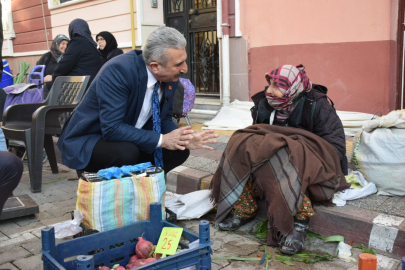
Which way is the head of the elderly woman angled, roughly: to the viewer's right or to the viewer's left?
to the viewer's left

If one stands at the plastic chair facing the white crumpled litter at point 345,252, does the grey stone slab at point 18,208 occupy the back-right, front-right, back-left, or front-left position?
front-right

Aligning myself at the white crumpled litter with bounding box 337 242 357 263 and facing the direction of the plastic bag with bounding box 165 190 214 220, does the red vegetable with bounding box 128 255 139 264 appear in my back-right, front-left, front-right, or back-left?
front-left

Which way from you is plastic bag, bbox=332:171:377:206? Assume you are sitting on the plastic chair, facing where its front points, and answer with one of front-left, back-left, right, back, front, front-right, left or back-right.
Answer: left

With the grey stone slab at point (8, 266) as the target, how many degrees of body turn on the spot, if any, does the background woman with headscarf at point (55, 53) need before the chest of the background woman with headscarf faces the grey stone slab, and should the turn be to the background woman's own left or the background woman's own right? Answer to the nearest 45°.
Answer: approximately 45° to the background woman's own right

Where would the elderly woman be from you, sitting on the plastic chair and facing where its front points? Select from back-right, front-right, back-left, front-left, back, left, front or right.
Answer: left

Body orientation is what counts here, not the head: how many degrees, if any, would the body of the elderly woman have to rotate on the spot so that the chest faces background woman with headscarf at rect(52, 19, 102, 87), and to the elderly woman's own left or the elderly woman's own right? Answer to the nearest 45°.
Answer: approximately 90° to the elderly woman's own right

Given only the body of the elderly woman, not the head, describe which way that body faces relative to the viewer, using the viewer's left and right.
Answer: facing the viewer and to the left of the viewer

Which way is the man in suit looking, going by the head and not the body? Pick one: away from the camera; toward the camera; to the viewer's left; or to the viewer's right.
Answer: to the viewer's right

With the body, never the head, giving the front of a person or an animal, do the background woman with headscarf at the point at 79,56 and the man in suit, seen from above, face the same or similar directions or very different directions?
very different directions

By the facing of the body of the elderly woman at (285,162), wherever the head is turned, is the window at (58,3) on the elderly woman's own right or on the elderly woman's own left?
on the elderly woman's own right

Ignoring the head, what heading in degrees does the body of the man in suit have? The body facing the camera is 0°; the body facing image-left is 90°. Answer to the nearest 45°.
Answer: approximately 315°

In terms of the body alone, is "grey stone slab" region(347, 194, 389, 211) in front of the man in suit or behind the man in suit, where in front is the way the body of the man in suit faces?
in front
